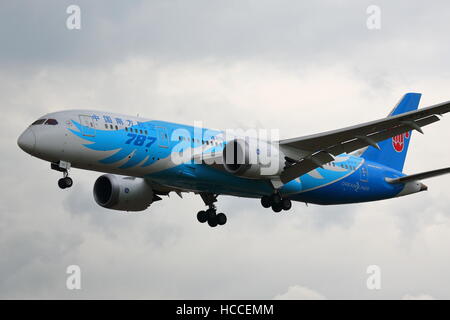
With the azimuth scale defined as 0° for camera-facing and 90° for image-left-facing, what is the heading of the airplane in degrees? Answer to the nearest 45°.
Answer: approximately 45°
